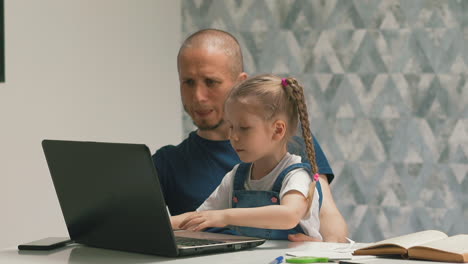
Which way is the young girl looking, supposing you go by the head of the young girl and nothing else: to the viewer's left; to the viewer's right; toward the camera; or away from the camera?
to the viewer's left

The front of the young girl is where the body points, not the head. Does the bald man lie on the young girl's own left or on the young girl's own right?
on the young girl's own right

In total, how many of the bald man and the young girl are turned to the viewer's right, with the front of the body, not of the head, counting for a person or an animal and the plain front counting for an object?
0

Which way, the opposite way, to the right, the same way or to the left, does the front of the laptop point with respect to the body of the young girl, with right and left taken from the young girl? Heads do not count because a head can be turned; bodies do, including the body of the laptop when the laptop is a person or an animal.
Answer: the opposite way

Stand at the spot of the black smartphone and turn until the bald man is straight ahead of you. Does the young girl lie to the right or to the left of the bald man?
right

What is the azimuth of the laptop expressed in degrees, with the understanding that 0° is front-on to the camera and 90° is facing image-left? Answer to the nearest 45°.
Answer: approximately 225°

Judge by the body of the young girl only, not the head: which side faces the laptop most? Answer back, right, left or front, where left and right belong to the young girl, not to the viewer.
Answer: front

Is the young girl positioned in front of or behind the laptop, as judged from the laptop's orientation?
in front

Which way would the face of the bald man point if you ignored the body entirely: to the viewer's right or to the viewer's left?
to the viewer's left

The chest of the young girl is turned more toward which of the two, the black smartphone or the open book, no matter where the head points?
the black smartphone

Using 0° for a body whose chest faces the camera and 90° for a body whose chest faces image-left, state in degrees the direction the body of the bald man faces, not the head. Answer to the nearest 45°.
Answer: approximately 45°
